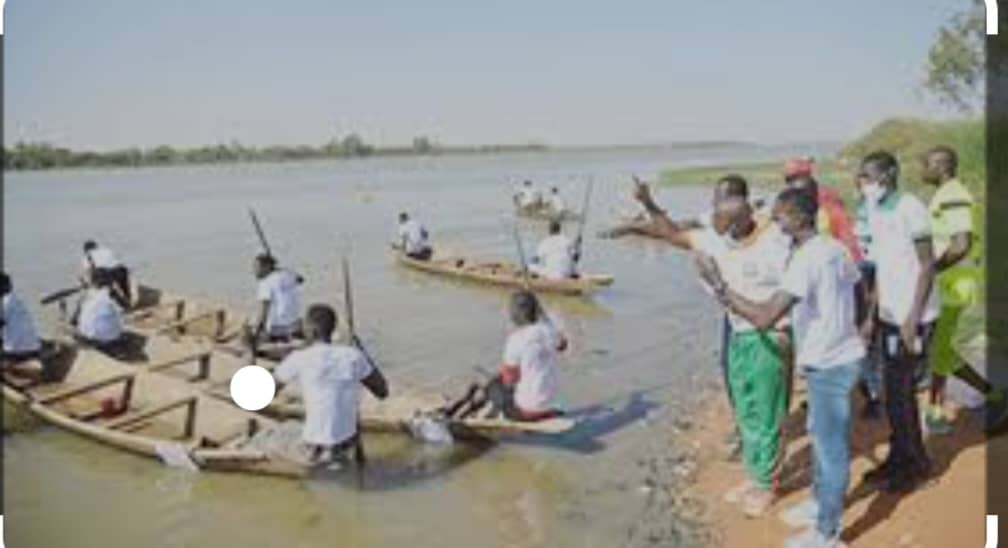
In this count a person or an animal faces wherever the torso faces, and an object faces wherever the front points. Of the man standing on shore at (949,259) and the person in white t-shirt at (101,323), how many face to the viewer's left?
1

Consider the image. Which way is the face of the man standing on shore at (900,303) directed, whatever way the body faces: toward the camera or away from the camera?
toward the camera

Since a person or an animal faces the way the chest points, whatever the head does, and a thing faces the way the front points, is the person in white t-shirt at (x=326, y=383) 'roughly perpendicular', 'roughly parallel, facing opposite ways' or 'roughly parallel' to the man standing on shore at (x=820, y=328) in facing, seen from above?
roughly perpendicular

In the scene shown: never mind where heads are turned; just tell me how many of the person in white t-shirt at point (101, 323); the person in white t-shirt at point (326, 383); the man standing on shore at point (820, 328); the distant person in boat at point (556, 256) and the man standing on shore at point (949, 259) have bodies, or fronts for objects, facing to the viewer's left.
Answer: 2

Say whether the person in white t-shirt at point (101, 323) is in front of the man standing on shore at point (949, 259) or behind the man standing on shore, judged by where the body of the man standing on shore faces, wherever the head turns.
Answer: in front

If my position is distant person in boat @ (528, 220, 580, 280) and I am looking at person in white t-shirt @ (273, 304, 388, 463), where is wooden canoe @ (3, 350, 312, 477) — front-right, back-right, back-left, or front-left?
front-right

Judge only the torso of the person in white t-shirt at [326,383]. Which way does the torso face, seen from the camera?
away from the camera

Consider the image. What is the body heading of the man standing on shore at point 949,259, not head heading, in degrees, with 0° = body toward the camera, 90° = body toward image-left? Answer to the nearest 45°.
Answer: approximately 90°

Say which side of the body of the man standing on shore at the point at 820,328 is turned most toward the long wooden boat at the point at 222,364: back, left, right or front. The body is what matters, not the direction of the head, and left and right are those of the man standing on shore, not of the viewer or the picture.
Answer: front

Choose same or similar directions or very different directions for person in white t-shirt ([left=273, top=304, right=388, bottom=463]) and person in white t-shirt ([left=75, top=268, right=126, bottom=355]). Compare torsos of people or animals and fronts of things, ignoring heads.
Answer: same or similar directions
